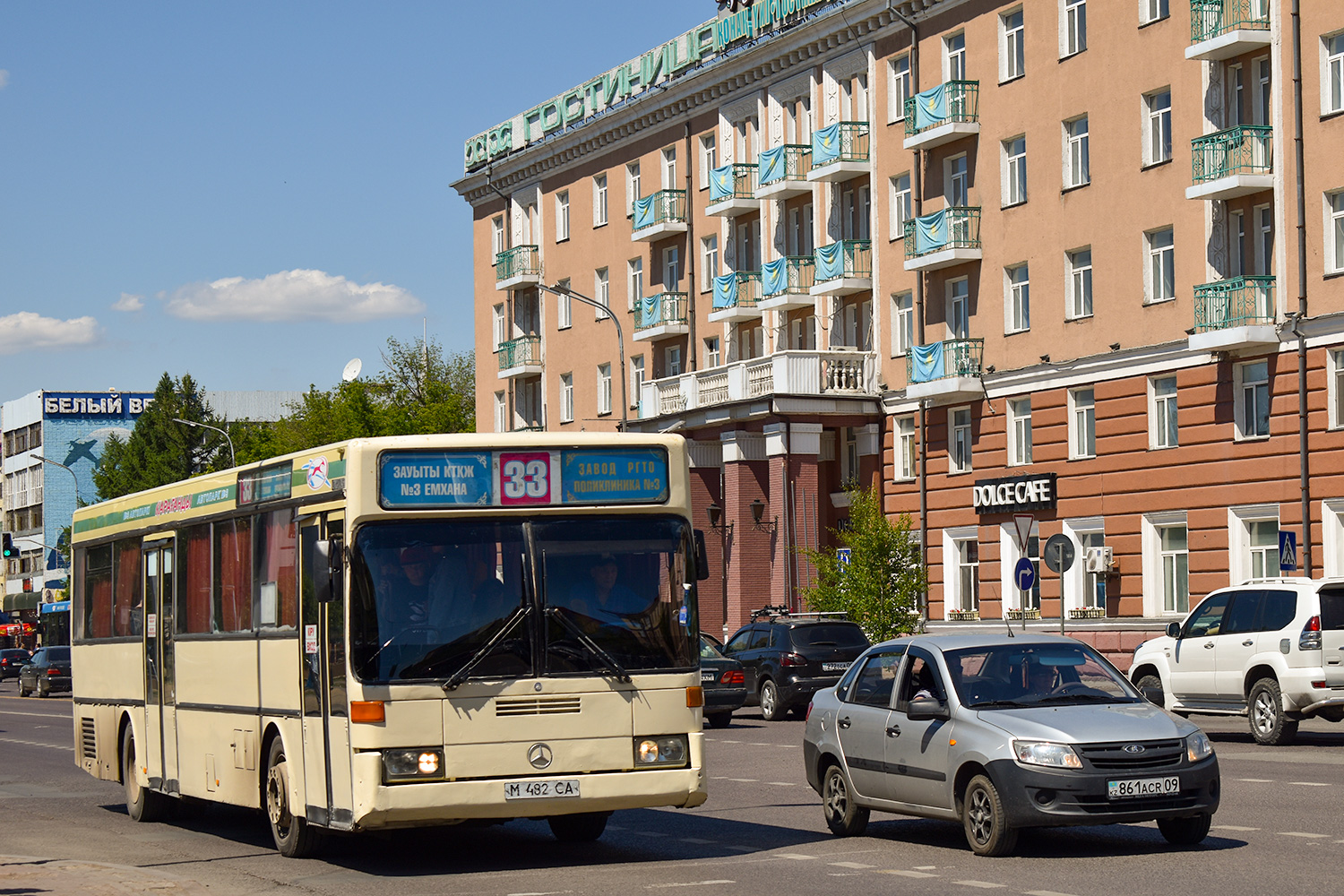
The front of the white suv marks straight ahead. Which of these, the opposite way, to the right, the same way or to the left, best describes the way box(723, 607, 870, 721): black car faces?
the same way

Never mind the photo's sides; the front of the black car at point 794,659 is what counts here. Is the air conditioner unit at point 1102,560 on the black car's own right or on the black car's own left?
on the black car's own right

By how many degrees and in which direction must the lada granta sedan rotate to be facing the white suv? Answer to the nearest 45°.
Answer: approximately 135° to its left

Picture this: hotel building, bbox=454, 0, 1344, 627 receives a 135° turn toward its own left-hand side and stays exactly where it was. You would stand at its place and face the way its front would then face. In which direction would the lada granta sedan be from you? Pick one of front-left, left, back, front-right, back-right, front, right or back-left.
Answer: right

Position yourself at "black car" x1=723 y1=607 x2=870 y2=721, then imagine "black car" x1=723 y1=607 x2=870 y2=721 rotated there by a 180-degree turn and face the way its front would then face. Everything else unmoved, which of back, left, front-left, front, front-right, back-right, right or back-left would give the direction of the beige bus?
front-right

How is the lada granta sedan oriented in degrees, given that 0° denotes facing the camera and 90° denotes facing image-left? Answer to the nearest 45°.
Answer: approximately 315°

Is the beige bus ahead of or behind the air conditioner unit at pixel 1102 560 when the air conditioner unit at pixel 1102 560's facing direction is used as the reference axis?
ahead

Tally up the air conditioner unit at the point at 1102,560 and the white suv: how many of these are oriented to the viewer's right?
0

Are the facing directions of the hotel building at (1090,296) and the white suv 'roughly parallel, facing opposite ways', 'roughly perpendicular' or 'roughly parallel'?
roughly perpendicular

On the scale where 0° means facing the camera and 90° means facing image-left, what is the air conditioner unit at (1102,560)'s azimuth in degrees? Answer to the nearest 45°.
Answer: approximately 45°

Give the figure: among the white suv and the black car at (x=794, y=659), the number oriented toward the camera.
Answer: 0

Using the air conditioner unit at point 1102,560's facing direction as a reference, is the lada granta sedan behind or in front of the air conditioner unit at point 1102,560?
in front

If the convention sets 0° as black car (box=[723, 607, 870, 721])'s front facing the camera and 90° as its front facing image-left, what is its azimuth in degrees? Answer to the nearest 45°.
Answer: approximately 135°

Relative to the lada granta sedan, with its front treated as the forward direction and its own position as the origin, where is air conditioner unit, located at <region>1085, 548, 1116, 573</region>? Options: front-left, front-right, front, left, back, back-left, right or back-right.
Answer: back-left
